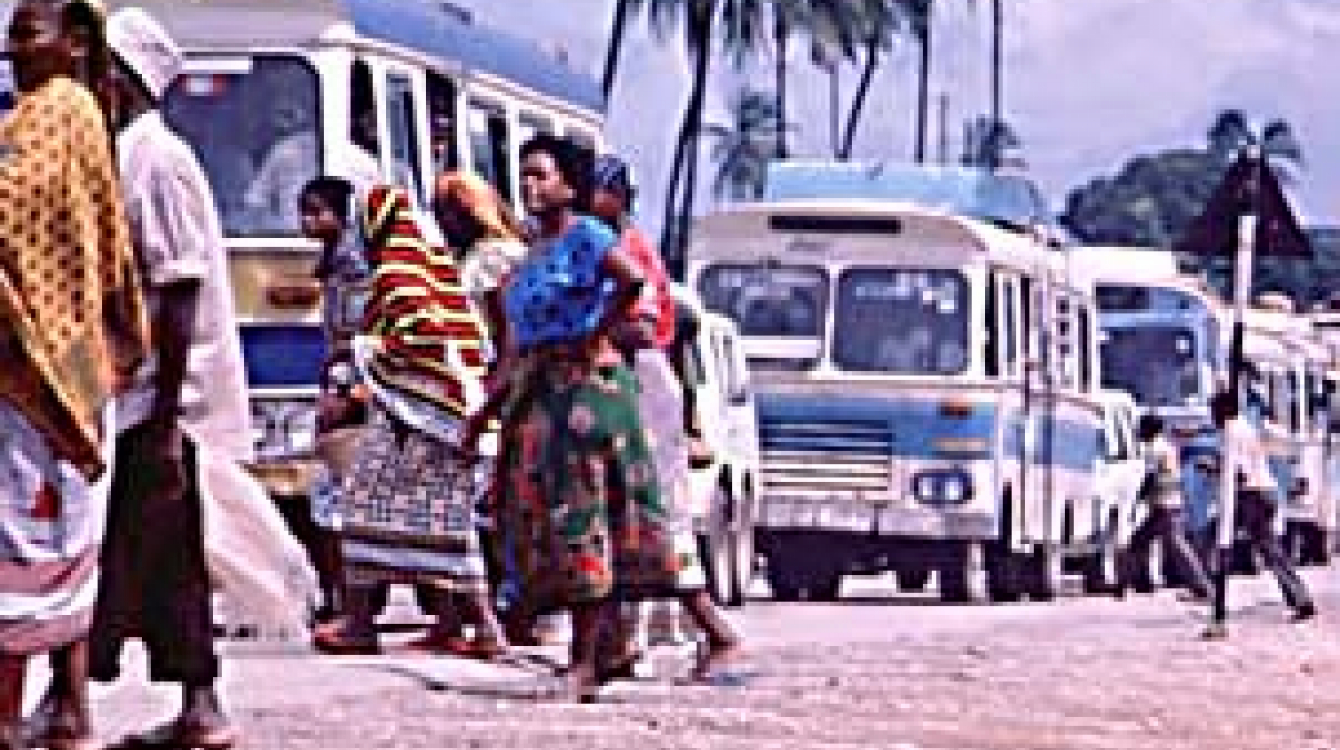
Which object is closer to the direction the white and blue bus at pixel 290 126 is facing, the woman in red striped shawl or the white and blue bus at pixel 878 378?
the woman in red striped shawl

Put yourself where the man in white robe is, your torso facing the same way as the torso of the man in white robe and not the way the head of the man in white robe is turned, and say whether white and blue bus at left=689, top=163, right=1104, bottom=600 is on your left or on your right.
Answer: on your right

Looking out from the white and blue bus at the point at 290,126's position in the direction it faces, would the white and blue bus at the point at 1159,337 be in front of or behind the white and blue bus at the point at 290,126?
behind

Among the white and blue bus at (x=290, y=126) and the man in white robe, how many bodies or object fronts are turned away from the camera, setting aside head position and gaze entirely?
0

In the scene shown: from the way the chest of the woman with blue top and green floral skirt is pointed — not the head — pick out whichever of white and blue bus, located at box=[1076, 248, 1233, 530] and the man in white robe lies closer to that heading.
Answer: the man in white robe

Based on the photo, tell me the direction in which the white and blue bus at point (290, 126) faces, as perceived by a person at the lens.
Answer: facing the viewer and to the left of the viewer

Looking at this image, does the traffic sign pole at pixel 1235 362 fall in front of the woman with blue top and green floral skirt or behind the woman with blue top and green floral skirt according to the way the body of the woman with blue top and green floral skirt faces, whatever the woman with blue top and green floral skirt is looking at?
behind

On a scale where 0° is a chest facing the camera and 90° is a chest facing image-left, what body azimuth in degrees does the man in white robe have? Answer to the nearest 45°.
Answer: approximately 90°

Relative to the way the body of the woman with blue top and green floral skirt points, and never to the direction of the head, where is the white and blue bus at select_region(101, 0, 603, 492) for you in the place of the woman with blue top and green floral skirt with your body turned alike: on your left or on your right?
on your right
